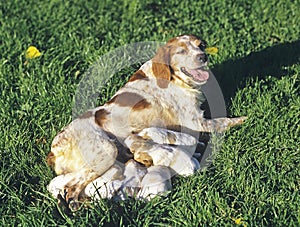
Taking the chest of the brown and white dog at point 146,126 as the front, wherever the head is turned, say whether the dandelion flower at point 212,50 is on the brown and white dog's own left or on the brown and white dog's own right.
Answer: on the brown and white dog's own left

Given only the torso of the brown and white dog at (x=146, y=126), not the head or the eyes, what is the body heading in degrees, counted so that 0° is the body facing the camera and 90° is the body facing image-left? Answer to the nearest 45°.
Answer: approximately 270°

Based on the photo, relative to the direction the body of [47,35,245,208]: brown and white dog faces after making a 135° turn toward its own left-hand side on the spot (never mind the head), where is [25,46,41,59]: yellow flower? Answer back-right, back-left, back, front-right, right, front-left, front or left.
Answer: front
